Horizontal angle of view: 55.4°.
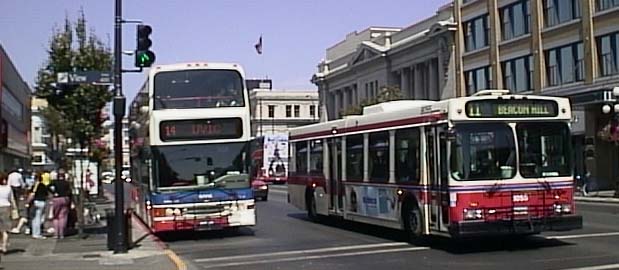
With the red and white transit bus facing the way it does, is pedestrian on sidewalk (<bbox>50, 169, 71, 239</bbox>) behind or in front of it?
behind

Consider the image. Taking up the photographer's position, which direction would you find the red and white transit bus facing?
facing the viewer and to the right of the viewer

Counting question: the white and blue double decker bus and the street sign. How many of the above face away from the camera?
0

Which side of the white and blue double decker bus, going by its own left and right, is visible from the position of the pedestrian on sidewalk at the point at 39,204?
right

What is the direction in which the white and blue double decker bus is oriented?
toward the camera

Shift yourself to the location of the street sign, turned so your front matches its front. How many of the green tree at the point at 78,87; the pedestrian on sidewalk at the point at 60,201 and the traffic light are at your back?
2

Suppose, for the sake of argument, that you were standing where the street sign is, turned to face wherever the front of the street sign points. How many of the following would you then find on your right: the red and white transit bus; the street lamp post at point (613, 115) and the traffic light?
0

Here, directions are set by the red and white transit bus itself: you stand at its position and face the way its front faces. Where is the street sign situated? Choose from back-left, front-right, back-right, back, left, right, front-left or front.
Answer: back-right

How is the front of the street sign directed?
toward the camera

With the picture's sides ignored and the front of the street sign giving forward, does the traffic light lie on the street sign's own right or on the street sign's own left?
on the street sign's own left
